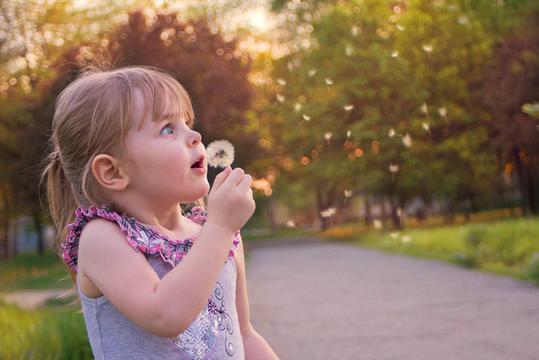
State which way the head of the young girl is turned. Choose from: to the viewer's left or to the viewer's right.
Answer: to the viewer's right

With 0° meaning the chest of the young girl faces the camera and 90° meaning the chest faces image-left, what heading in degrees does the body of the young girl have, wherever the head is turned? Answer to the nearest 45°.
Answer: approximately 315°
